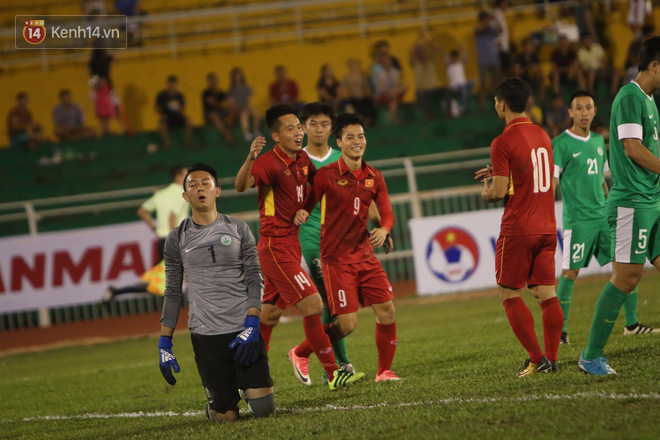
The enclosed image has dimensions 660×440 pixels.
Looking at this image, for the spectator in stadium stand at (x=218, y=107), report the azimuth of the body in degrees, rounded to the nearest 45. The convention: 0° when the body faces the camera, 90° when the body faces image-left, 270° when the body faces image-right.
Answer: approximately 315°

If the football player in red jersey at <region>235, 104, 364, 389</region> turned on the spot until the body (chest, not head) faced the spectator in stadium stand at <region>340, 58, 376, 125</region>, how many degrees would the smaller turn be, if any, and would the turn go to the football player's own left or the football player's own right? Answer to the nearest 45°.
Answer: approximately 135° to the football player's own left

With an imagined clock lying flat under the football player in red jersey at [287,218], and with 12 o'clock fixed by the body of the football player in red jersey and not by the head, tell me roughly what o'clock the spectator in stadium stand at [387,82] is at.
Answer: The spectator in stadium stand is roughly at 8 o'clock from the football player in red jersey.

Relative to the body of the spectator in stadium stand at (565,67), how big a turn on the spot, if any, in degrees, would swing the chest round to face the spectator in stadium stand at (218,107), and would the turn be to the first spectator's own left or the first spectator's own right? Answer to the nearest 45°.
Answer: approximately 90° to the first spectator's own right

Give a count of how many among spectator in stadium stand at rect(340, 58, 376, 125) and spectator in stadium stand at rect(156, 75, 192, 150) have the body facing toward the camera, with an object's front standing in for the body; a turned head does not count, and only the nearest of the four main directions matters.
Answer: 2

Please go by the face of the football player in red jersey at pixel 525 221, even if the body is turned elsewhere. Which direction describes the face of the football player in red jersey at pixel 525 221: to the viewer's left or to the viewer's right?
to the viewer's left

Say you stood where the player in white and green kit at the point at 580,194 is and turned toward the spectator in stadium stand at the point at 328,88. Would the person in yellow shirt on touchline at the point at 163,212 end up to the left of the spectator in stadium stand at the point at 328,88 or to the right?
left

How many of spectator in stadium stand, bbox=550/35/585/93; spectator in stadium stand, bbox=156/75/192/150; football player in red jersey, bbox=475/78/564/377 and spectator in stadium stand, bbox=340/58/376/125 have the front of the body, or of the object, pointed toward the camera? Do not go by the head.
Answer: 3
